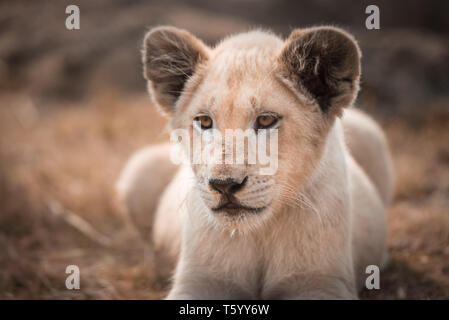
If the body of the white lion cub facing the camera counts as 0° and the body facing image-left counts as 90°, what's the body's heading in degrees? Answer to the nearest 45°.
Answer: approximately 0°
